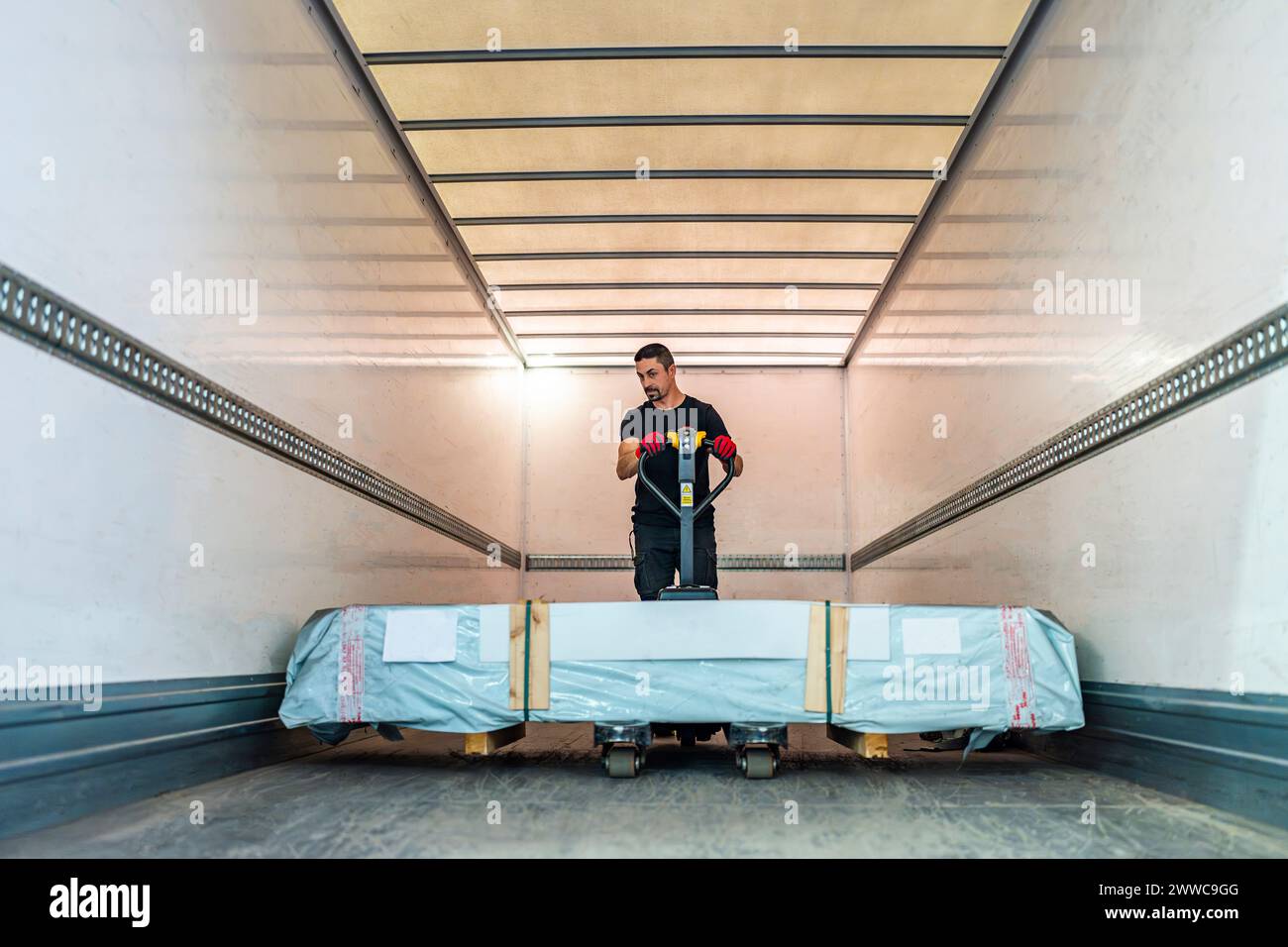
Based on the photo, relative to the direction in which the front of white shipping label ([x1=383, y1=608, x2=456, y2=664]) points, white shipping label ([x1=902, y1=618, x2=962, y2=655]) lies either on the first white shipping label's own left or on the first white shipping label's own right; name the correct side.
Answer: on the first white shipping label's own left

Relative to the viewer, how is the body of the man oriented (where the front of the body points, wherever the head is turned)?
toward the camera

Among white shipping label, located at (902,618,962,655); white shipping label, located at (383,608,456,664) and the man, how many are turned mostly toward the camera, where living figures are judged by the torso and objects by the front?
3

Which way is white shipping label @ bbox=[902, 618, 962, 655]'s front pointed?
toward the camera

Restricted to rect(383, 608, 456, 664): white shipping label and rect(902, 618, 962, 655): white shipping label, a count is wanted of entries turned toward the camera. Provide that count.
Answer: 2

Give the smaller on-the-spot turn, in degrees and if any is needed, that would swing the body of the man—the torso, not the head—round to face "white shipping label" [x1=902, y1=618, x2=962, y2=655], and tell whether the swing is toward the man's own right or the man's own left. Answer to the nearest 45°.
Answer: approximately 45° to the man's own left

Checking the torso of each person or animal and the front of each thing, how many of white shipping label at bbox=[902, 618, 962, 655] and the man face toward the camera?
2

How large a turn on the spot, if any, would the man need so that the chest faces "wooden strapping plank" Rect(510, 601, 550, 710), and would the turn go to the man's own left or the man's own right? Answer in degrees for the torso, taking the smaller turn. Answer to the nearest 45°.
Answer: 0° — they already face it

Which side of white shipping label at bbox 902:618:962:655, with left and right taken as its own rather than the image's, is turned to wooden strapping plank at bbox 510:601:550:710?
right
